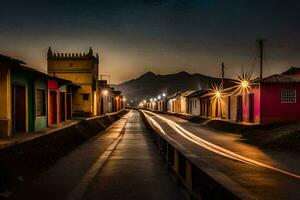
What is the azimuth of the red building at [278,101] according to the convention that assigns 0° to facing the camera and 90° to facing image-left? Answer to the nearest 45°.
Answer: approximately 90°

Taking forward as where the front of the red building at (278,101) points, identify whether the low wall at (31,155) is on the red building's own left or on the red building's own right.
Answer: on the red building's own left

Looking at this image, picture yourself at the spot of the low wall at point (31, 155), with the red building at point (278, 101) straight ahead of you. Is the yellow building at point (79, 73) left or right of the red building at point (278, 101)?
left

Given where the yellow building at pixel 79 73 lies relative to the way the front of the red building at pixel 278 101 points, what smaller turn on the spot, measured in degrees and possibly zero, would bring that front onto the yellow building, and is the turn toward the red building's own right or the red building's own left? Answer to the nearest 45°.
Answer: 0° — it already faces it

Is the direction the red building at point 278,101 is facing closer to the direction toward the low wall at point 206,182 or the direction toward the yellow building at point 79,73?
the yellow building

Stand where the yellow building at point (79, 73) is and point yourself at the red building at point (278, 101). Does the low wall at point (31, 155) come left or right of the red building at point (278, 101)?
right
